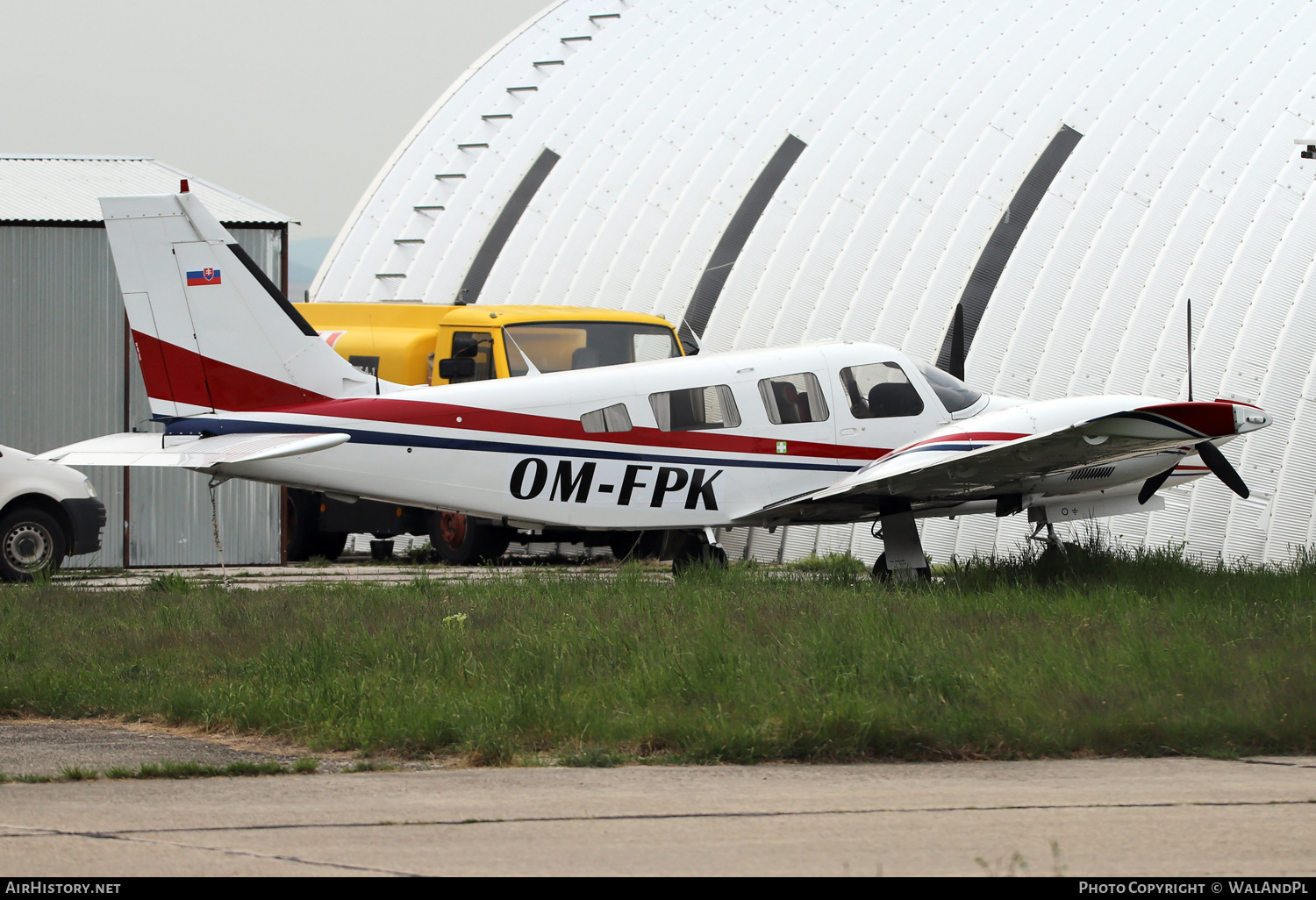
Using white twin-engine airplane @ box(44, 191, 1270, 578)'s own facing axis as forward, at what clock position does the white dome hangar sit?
The white dome hangar is roughly at 10 o'clock from the white twin-engine airplane.

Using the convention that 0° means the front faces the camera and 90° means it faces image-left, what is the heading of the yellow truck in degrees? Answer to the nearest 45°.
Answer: approximately 315°

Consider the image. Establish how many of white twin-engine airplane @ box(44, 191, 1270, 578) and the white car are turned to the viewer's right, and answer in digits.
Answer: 2

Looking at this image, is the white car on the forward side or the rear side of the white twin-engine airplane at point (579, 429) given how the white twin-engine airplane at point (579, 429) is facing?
on the rear side

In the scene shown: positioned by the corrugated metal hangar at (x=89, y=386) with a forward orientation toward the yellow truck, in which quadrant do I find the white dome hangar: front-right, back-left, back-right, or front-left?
front-left

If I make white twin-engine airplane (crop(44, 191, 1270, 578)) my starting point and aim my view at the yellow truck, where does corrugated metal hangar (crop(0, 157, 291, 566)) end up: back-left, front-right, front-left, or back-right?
front-left

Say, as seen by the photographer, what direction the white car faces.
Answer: facing to the right of the viewer

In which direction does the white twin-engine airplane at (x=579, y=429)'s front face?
to the viewer's right

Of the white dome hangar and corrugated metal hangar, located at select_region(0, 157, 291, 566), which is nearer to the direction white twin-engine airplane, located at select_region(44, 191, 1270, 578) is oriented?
the white dome hangar

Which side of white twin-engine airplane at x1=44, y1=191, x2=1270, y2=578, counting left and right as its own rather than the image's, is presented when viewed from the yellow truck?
left

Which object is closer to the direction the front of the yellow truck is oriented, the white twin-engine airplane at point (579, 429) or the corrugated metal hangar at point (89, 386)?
the white twin-engine airplane

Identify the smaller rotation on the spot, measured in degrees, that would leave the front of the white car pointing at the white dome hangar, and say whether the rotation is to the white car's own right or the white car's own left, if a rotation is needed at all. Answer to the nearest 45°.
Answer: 0° — it already faces it

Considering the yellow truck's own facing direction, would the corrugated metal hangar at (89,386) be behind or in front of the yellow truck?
behind

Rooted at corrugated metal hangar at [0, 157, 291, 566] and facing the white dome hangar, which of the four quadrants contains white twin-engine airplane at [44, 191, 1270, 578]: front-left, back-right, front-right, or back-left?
front-right

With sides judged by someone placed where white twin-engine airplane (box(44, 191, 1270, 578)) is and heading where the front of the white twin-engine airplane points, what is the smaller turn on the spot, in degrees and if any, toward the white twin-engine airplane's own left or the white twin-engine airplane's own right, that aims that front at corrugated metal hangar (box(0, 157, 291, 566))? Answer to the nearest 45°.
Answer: approximately 135° to the white twin-engine airplane's own left

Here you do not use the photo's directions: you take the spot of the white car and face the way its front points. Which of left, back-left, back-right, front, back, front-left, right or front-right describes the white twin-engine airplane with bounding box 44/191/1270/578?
front-right
